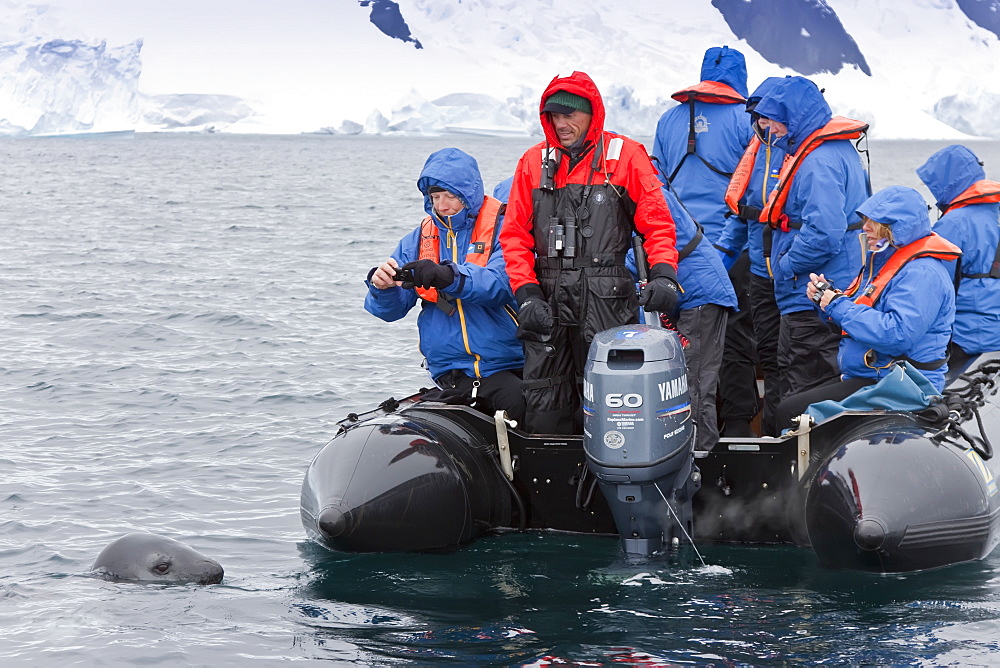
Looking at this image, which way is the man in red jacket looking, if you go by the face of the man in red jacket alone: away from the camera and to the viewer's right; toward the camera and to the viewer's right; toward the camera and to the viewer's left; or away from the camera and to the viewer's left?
toward the camera and to the viewer's left

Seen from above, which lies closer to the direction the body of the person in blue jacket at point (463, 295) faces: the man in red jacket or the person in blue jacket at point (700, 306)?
the man in red jacket

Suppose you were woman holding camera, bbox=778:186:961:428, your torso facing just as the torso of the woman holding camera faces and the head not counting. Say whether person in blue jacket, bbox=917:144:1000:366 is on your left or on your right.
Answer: on your right

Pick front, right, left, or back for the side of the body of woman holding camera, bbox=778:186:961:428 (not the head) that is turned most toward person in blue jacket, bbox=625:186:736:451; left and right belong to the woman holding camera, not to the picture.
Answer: front

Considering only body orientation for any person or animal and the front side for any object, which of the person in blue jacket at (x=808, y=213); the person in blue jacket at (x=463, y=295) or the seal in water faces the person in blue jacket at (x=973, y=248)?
the seal in water

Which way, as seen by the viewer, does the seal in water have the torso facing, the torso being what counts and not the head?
to the viewer's right

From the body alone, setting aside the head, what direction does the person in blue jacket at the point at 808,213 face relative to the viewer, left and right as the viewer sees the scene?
facing to the left of the viewer

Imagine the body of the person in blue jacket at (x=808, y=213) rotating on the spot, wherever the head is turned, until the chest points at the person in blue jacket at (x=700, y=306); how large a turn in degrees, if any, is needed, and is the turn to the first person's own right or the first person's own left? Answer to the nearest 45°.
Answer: approximately 45° to the first person's own left

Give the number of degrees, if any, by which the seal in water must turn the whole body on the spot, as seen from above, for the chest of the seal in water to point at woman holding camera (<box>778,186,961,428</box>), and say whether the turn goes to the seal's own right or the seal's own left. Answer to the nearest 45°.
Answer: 0° — it already faces them

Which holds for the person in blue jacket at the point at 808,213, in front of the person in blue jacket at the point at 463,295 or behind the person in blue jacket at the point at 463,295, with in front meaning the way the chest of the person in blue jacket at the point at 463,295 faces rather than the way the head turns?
behind

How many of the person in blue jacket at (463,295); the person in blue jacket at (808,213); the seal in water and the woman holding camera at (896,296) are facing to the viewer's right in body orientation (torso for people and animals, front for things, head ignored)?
1

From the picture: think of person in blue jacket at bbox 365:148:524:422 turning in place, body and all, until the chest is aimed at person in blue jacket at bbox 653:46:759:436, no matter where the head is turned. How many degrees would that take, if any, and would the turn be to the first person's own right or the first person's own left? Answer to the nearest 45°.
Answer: approximately 180°

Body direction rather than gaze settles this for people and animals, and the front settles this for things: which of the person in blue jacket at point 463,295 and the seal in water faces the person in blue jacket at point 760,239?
the seal in water

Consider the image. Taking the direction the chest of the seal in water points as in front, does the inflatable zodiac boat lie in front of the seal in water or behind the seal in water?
in front

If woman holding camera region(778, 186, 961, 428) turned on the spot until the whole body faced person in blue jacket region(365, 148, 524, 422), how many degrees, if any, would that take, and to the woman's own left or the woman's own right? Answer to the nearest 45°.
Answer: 0° — they already face them

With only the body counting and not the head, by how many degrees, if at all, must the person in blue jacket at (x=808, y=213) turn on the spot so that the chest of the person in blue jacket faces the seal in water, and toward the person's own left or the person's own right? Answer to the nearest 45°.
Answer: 0° — they already face it
